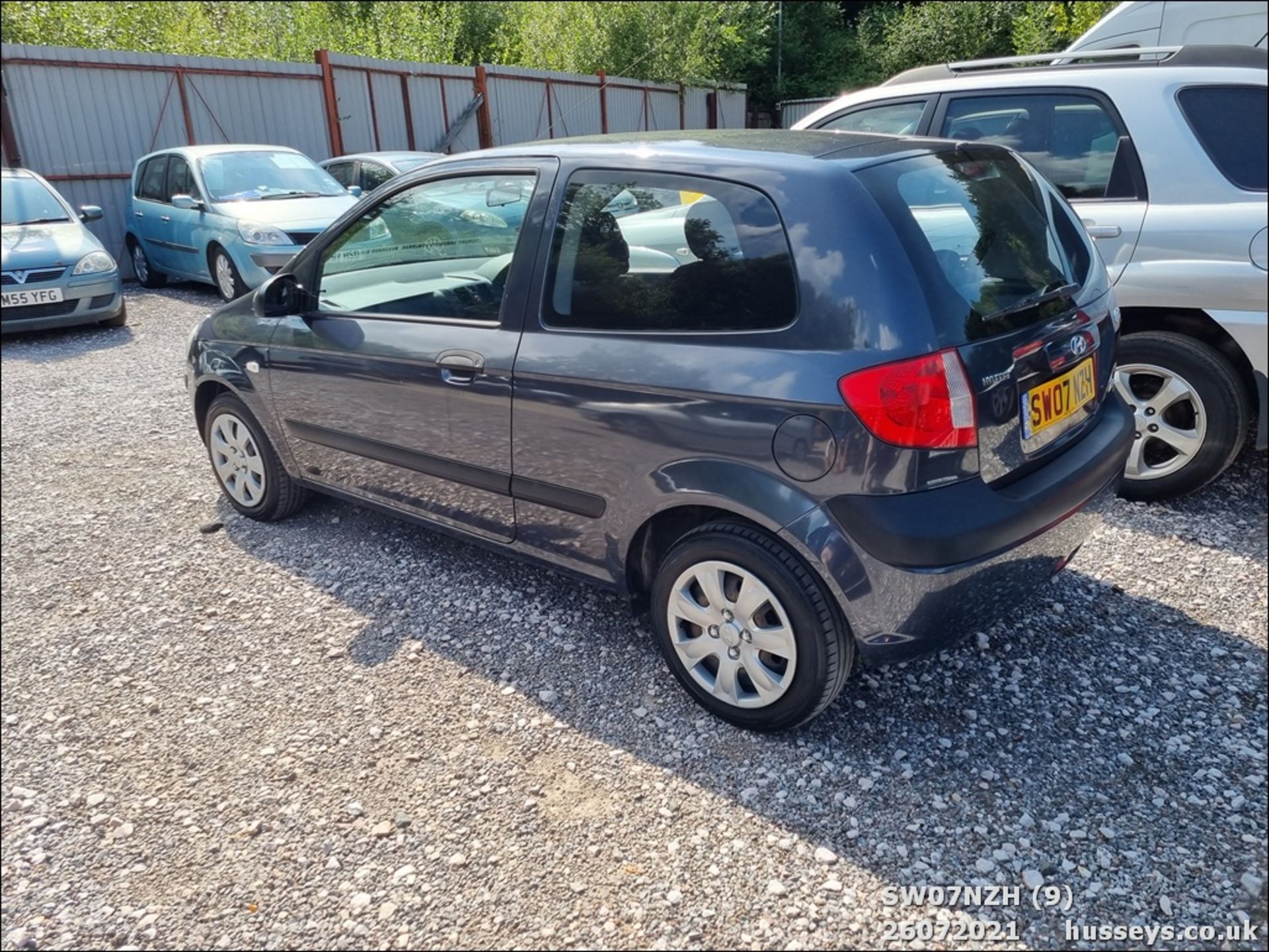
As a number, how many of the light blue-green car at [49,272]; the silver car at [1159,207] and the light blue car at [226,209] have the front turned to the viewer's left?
1

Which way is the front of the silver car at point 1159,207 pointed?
to the viewer's left

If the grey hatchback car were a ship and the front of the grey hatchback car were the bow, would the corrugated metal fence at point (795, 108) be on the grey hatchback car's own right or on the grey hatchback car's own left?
on the grey hatchback car's own right

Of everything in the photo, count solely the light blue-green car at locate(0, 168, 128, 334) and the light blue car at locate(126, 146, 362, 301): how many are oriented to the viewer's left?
0

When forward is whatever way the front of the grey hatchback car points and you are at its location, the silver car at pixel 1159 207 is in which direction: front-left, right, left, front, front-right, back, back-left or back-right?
right

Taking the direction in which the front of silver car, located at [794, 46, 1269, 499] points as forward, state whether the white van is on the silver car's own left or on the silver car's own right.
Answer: on the silver car's own right

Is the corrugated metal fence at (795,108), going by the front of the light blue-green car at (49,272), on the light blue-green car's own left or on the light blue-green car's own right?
on the light blue-green car's own left

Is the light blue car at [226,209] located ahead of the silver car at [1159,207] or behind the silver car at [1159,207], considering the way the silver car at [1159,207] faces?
ahead

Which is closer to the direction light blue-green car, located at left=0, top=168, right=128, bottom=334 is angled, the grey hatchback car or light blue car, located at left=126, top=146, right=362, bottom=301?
the grey hatchback car

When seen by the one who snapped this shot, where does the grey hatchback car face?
facing away from the viewer and to the left of the viewer
